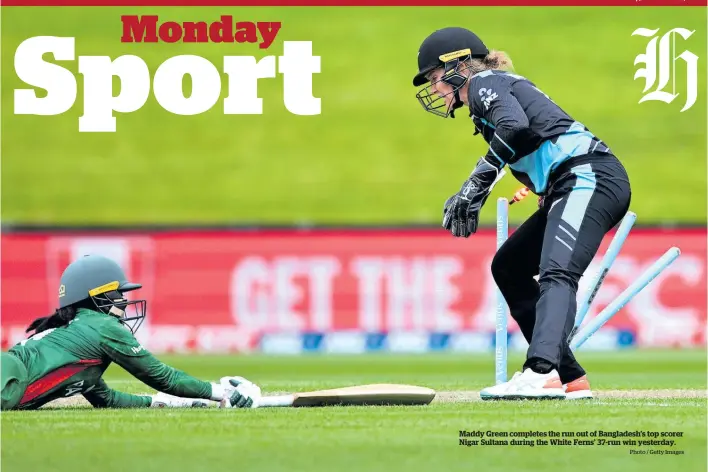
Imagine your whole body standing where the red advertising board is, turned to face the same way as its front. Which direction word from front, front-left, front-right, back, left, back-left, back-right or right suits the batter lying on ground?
front

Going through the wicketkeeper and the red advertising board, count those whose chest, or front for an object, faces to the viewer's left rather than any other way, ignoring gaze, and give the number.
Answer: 1

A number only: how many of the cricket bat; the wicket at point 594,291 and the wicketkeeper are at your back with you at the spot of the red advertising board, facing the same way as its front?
0

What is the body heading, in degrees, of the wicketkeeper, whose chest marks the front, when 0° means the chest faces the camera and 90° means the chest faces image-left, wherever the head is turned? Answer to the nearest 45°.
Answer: approximately 90°

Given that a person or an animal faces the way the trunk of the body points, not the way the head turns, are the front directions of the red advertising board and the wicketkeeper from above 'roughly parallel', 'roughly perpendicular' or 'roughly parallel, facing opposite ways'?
roughly perpendicular

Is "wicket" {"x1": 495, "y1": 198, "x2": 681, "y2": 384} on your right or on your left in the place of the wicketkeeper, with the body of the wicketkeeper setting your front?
on your right

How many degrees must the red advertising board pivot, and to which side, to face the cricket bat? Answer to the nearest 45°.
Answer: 0° — it already faces it

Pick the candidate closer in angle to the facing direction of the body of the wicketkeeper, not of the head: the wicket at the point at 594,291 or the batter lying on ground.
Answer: the batter lying on ground

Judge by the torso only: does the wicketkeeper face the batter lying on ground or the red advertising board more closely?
the batter lying on ground

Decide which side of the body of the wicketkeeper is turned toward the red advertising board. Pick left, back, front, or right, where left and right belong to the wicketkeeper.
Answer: right

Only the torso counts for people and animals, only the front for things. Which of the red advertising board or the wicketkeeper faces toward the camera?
the red advertising board

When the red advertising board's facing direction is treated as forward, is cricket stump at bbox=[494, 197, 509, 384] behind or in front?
in front

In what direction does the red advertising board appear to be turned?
toward the camera

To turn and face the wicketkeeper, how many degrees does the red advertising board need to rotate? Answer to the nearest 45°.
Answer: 0° — it already faces them

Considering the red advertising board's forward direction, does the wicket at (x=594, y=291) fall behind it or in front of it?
in front
